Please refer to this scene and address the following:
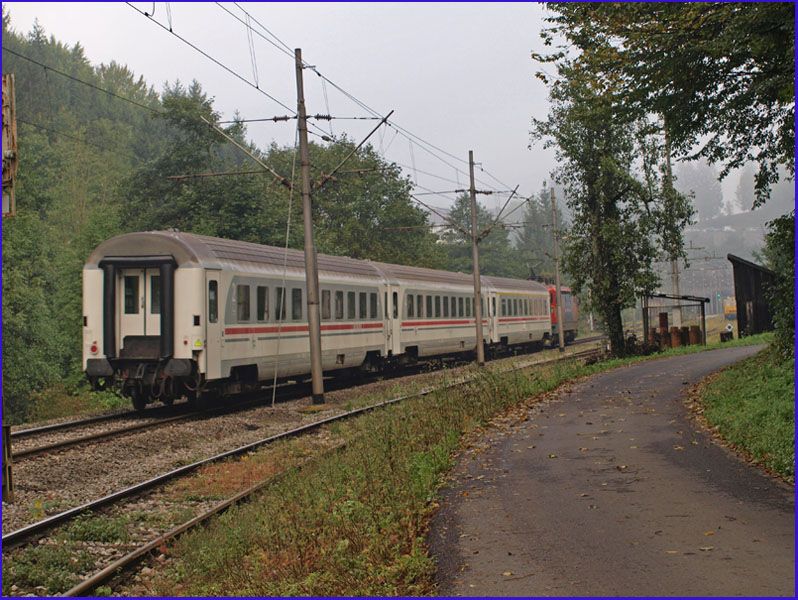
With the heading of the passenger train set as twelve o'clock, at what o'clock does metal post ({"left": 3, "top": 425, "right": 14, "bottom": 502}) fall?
The metal post is roughly at 5 o'clock from the passenger train.

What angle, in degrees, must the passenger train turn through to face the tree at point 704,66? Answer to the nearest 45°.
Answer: approximately 90° to its right

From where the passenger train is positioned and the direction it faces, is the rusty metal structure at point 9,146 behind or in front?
behind

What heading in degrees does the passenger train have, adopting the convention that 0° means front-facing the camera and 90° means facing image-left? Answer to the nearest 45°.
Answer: approximately 225°

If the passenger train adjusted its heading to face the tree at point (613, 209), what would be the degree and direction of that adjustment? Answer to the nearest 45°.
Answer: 0° — it already faces it

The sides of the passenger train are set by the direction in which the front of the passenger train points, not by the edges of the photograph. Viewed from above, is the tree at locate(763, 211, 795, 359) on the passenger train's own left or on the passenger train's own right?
on the passenger train's own right

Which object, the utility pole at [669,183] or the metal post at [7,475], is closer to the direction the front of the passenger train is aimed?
the utility pole
